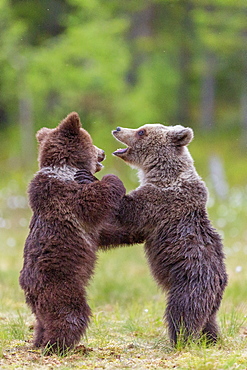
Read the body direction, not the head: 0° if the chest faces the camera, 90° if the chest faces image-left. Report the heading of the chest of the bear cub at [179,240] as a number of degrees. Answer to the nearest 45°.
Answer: approximately 90°

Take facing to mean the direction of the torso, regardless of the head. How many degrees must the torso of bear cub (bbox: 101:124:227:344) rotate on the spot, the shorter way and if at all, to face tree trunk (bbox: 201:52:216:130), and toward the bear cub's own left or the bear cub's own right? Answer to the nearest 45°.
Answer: approximately 90° to the bear cub's own right

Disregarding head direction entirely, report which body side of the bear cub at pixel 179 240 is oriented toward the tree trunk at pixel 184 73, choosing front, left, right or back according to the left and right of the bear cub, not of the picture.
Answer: right

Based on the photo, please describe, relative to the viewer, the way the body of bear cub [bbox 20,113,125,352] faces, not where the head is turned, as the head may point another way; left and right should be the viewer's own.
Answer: facing away from the viewer and to the right of the viewer

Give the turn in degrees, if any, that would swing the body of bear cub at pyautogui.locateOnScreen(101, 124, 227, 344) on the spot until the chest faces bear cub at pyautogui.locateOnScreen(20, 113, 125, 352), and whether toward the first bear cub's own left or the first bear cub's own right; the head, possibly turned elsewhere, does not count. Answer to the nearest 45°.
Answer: approximately 45° to the first bear cub's own left

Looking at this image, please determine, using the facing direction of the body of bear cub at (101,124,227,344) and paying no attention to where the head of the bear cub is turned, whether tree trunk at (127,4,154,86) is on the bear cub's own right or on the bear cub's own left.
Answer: on the bear cub's own right

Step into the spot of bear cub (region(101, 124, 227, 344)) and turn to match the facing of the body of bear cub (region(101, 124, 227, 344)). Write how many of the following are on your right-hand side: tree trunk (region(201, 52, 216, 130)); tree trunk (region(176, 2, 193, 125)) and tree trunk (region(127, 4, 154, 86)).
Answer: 3

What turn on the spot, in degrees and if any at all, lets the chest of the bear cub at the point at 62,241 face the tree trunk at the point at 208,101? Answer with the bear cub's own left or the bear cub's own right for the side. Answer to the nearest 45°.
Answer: approximately 45° to the bear cub's own left

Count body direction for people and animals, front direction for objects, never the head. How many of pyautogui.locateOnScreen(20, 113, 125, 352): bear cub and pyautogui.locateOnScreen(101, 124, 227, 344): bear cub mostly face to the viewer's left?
1

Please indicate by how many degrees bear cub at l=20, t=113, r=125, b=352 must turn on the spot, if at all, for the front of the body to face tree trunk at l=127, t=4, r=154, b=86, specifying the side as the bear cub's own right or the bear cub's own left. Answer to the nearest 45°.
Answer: approximately 45° to the bear cub's own left

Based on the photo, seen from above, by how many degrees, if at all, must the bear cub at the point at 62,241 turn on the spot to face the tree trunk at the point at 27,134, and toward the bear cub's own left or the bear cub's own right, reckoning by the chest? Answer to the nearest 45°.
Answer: approximately 45° to the bear cub's own left
